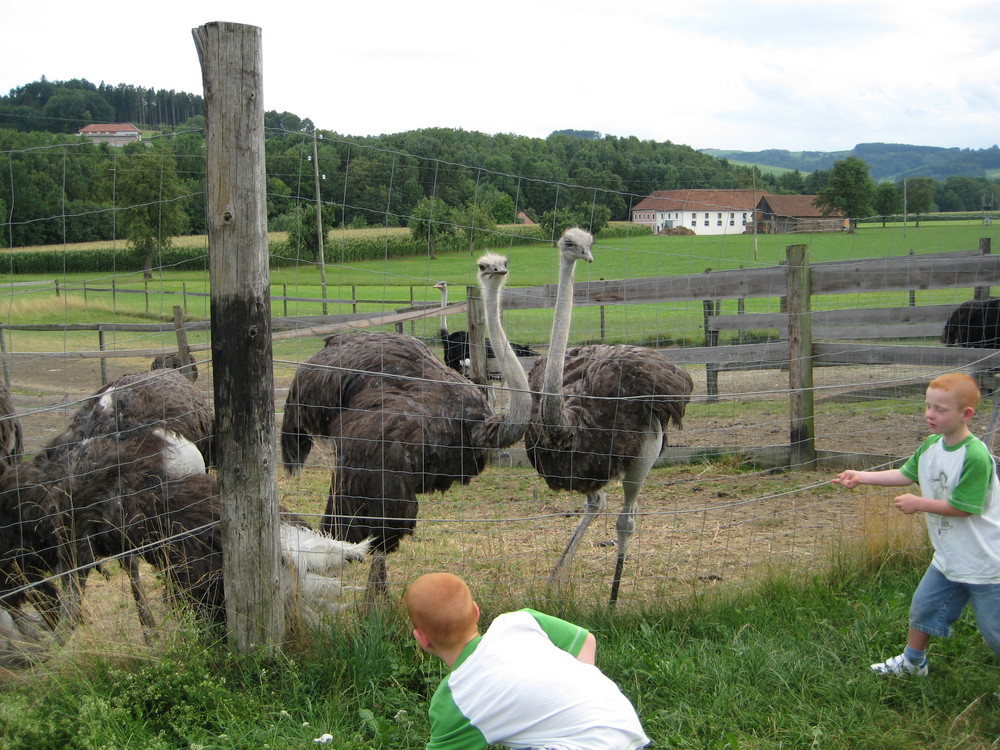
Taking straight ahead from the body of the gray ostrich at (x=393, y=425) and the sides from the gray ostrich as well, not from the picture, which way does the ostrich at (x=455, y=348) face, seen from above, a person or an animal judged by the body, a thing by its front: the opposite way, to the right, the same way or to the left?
the opposite way

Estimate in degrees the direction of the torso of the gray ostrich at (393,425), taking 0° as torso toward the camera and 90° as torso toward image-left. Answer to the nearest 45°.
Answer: approximately 270°

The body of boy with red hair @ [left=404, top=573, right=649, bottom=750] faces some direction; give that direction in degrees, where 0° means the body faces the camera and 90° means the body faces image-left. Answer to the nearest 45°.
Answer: approximately 135°

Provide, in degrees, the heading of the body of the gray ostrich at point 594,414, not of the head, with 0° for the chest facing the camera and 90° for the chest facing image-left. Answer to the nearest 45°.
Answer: approximately 45°

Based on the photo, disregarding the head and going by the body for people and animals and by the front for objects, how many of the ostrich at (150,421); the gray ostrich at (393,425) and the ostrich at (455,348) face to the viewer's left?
2

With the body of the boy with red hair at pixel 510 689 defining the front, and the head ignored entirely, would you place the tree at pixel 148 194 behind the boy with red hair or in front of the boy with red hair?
in front

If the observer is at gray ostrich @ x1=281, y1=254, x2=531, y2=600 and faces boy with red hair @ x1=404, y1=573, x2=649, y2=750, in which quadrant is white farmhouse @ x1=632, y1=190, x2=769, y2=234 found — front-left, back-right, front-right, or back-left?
back-left

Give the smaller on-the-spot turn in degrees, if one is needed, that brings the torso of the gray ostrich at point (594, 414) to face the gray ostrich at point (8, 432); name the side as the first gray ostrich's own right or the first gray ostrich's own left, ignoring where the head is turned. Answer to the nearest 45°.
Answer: approximately 45° to the first gray ostrich's own right

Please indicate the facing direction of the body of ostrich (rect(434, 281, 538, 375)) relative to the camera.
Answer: to the viewer's left

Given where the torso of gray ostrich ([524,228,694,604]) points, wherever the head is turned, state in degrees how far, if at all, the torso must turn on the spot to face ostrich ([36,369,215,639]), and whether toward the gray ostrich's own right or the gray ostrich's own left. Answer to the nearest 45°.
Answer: approximately 45° to the gray ostrich's own right

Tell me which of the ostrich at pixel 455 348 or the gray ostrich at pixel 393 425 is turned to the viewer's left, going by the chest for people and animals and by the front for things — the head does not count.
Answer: the ostrich

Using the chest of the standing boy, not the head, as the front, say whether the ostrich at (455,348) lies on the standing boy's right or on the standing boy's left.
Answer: on the standing boy's right
